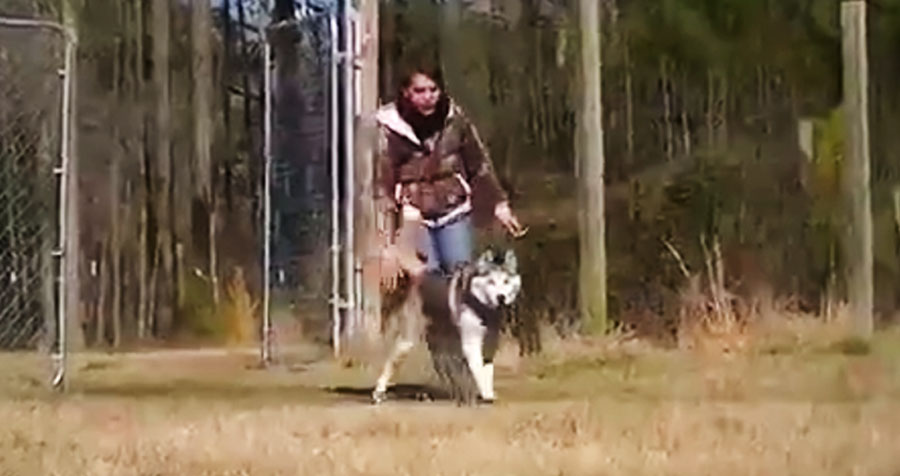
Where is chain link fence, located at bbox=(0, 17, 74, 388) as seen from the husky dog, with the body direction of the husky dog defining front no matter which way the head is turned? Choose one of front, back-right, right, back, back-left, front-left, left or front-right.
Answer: back-right

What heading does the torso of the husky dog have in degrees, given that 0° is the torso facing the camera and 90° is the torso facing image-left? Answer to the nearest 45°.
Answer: approximately 315°

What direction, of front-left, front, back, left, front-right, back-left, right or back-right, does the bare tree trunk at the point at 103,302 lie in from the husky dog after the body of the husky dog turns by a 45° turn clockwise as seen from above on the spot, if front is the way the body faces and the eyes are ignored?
right
